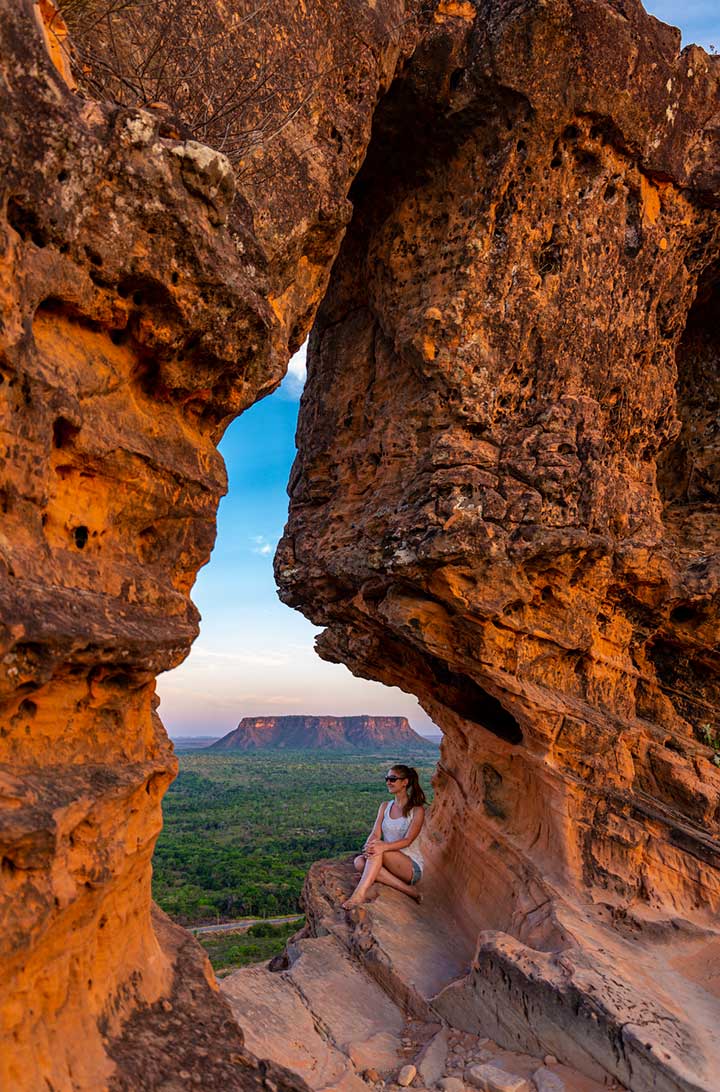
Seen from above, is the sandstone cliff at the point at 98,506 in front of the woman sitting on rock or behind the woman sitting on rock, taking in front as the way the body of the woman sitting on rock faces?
in front

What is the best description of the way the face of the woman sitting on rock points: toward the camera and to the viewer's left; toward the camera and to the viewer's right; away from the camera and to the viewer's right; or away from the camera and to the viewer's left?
toward the camera and to the viewer's left

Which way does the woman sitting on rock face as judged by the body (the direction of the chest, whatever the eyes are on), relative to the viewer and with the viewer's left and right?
facing the viewer and to the left of the viewer
